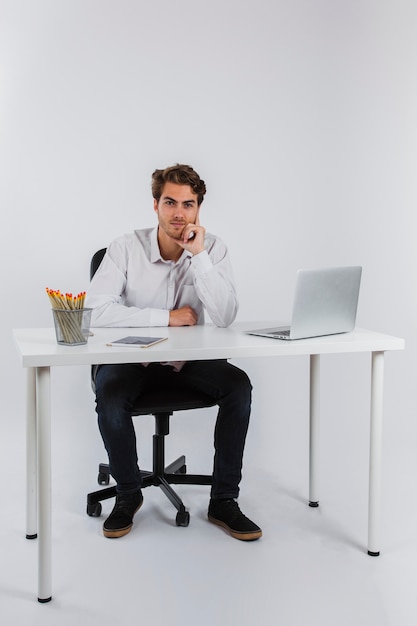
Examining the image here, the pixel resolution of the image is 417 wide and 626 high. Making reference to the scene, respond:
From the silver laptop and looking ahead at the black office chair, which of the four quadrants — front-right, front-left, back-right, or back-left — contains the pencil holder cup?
front-left

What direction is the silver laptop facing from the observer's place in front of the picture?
facing away from the viewer and to the left of the viewer

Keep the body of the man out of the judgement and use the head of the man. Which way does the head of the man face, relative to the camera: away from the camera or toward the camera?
toward the camera

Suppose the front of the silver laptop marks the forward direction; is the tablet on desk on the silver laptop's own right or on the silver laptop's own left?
on the silver laptop's own left

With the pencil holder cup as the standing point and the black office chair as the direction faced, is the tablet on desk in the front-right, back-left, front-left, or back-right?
front-right

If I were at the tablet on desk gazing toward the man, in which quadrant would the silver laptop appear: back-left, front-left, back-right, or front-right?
front-right

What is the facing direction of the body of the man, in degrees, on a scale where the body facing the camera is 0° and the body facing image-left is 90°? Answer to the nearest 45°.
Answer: approximately 0°

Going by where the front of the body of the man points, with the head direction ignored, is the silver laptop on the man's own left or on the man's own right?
on the man's own left

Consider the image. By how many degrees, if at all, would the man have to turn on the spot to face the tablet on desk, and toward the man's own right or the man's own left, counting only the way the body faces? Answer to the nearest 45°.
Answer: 0° — they already face it

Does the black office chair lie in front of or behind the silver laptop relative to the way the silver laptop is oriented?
in front

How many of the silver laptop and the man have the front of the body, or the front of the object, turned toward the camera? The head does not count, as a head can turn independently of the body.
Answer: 1

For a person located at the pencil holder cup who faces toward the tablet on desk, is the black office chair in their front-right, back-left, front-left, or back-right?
front-left
